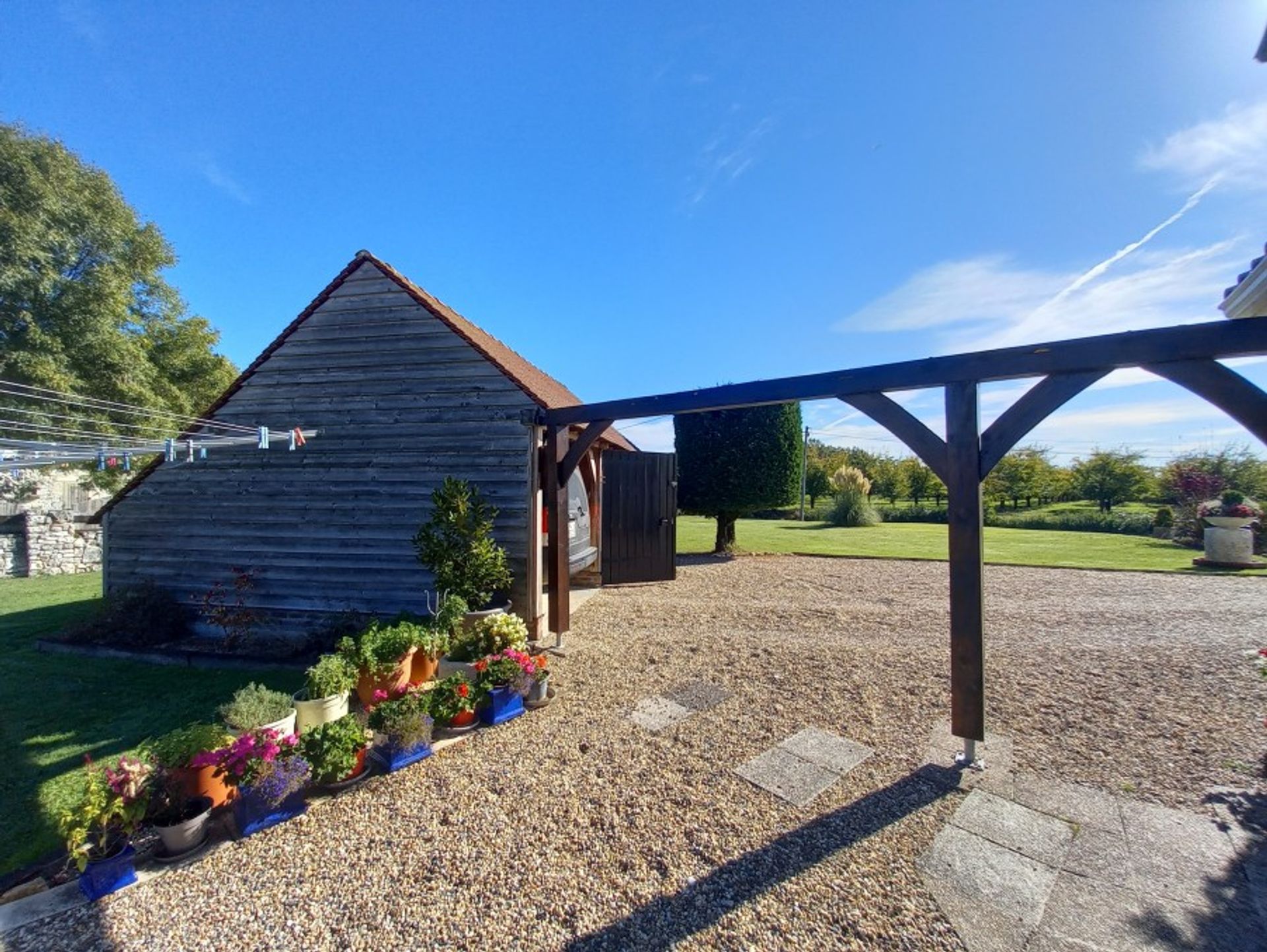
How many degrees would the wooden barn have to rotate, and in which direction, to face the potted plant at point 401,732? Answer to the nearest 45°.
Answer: approximately 90° to its right

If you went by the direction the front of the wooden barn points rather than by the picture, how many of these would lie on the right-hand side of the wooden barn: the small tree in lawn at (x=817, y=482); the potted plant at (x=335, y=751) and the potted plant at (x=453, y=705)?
2

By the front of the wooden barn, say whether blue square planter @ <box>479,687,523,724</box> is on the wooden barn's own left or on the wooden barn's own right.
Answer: on the wooden barn's own right

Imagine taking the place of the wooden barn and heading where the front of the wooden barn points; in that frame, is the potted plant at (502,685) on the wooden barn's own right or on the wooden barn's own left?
on the wooden barn's own right

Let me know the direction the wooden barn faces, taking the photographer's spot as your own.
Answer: facing to the right of the viewer

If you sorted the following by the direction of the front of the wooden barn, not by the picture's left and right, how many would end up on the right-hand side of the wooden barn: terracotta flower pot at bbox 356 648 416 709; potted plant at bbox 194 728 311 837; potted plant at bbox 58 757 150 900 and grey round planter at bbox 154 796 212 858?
4

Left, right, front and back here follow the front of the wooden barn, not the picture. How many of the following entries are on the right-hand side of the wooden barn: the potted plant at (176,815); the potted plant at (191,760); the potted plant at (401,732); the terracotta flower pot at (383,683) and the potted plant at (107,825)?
5

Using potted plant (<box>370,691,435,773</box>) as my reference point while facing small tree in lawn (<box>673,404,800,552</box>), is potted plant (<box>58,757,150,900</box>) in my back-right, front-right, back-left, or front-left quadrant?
back-left

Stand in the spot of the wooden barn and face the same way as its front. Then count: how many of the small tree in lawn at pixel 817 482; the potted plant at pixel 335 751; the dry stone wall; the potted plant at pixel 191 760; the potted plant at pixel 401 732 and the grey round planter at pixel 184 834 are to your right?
4

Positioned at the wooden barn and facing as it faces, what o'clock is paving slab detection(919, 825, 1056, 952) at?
The paving slab is roughly at 2 o'clock from the wooden barn.

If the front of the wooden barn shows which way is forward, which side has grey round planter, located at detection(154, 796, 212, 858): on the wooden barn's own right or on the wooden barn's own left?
on the wooden barn's own right

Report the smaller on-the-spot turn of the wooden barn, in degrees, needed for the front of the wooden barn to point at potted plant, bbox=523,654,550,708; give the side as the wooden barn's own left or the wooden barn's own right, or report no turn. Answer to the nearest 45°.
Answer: approximately 45° to the wooden barn's own right

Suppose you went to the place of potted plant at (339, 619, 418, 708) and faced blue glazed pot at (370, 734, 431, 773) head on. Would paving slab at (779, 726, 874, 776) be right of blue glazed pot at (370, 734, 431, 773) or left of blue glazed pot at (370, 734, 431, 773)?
left

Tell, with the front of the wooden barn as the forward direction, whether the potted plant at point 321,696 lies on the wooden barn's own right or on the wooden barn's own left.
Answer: on the wooden barn's own right

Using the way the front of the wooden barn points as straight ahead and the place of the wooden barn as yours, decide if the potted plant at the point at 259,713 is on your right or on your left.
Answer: on your right

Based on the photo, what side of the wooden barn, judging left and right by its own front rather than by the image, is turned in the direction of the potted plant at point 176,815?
right

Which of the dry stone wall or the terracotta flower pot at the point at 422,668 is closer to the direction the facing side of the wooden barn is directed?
the terracotta flower pot

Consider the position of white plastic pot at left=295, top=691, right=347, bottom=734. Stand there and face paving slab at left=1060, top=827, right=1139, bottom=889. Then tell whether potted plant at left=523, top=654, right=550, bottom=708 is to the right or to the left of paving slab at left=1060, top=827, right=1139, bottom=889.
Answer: left

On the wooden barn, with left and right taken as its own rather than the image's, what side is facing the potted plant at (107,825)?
right
